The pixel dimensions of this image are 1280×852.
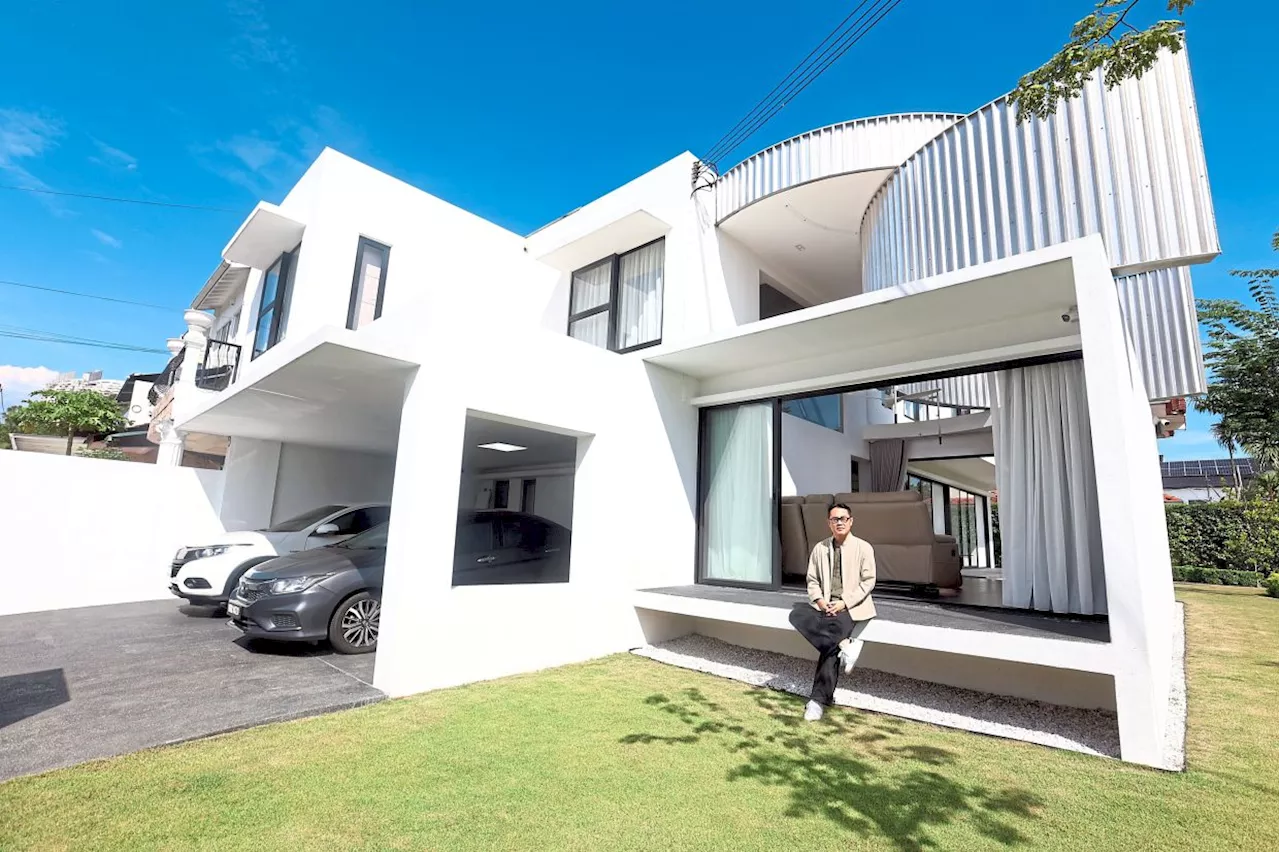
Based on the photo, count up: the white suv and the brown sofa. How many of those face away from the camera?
1

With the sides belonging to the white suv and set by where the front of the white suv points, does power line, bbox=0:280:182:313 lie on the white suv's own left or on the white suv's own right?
on the white suv's own right

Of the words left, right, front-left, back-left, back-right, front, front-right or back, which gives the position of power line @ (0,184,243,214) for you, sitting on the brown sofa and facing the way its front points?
left

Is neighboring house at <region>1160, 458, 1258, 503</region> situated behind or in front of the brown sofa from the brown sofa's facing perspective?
in front

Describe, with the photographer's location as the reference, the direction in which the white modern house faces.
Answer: facing the viewer and to the left of the viewer

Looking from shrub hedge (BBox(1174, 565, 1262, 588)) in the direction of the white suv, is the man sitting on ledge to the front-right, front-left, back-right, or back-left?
front-left

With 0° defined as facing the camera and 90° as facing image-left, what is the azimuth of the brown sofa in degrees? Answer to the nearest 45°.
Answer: approximately 180°

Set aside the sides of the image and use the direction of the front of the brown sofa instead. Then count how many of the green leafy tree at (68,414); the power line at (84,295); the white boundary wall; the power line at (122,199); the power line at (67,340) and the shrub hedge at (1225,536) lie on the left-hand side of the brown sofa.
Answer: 5

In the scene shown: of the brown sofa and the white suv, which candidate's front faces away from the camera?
the brown sofa

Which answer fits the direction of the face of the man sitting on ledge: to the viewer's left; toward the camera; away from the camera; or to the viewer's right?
toward the camera

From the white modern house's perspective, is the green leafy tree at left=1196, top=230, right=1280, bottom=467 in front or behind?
behind

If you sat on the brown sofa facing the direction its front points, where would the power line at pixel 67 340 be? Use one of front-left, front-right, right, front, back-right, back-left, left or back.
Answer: left
